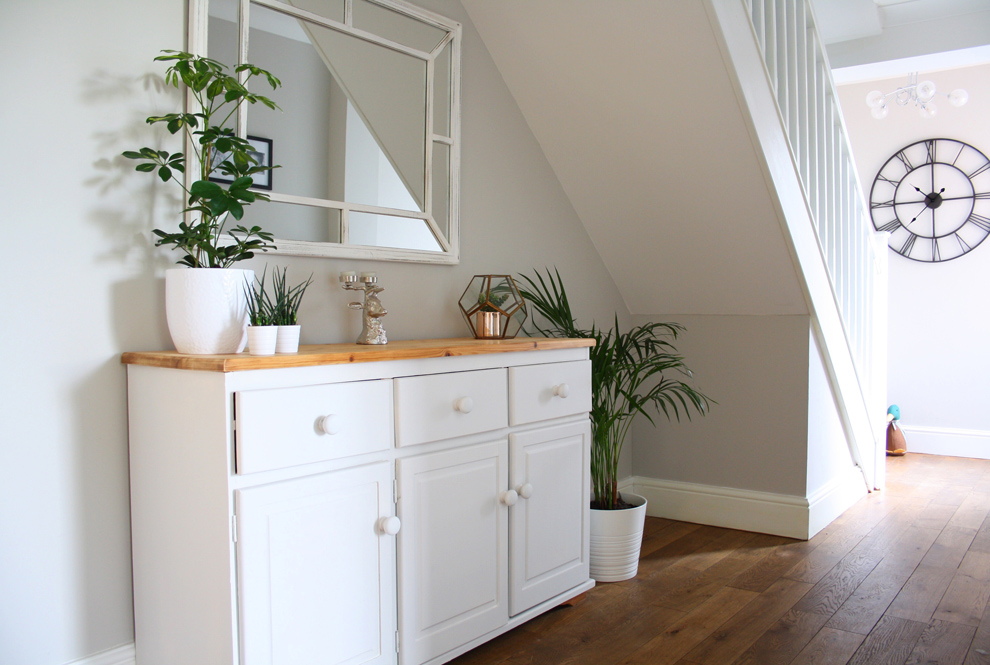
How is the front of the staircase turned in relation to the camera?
facing away from the viewer and to the right of the viewer

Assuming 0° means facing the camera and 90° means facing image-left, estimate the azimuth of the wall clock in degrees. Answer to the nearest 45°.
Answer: approximately 0°

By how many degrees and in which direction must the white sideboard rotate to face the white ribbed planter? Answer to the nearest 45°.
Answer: approximately 90° to its left

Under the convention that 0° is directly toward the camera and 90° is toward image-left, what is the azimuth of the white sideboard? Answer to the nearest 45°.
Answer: approximately 315°

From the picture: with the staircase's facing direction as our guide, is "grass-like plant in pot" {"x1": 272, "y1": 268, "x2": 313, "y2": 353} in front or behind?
behind

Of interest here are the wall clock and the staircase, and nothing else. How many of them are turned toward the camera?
1

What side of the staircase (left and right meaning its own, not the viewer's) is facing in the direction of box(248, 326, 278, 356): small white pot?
back

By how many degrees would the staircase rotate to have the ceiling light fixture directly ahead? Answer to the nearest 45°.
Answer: approximately 45° to its left

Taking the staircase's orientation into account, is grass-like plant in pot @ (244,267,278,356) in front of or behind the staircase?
behind

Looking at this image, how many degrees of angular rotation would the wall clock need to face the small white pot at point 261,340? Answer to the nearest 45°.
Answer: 0° — it already faces it
